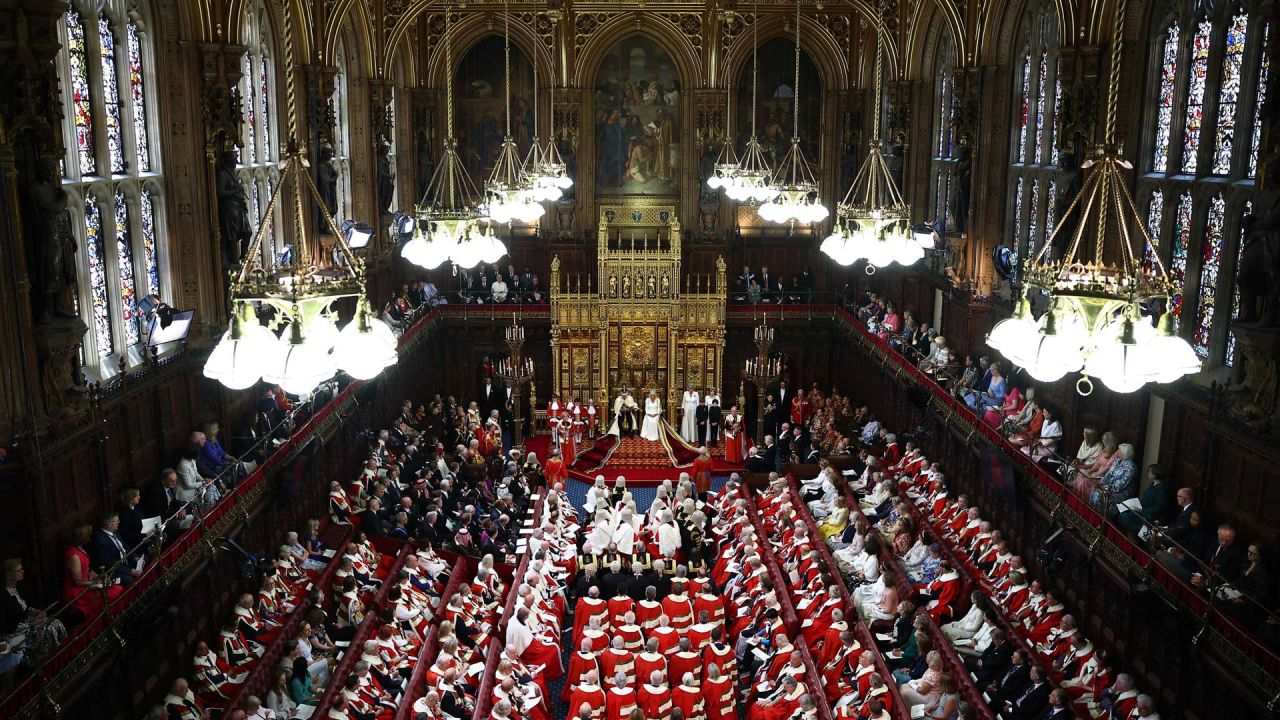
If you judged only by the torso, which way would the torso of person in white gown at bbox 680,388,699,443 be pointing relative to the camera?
toward the camera

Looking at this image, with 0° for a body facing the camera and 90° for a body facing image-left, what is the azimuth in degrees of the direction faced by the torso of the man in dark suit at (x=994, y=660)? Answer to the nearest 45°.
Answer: approximately 90°

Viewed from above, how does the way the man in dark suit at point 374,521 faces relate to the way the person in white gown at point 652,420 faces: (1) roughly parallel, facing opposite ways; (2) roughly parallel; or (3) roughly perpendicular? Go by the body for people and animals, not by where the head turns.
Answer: roughly perpendicular

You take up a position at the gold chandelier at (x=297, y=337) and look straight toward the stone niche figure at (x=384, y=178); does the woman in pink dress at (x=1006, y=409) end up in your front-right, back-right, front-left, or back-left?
front-right

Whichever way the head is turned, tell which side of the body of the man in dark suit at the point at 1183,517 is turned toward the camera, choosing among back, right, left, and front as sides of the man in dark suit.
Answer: left

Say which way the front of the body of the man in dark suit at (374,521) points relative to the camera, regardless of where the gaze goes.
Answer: to the viewer's right

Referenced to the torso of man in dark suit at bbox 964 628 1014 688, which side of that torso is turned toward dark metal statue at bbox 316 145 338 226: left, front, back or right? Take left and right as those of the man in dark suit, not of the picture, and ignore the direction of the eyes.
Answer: front

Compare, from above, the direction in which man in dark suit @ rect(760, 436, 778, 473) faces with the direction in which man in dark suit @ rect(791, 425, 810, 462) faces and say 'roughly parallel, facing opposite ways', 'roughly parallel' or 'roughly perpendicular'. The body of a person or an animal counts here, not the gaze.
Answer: roughly parallel

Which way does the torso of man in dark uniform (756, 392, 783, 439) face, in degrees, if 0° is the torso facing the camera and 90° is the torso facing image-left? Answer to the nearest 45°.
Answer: approximately 45°

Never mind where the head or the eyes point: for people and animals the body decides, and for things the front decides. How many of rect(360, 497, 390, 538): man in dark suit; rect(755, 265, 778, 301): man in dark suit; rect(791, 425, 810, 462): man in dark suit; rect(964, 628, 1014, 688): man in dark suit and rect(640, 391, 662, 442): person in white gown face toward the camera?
2

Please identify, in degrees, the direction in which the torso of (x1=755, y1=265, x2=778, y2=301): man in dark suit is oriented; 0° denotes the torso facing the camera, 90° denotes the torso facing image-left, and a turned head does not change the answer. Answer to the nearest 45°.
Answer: approximately 0°

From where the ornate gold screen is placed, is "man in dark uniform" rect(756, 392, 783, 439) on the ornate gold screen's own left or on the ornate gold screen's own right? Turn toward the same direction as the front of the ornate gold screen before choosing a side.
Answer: on the ornate gold screen's own left

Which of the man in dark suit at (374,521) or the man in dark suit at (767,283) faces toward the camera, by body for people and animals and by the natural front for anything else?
the man in dark suit at (767,283)

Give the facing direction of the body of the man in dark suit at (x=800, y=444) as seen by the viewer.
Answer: to the viewer's left

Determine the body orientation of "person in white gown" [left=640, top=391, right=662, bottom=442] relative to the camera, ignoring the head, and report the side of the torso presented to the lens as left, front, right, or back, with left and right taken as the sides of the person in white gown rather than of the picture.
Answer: front

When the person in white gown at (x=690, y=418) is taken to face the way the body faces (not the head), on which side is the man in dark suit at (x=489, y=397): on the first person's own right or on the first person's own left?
on the first person's own right

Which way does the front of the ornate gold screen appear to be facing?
toward the camera

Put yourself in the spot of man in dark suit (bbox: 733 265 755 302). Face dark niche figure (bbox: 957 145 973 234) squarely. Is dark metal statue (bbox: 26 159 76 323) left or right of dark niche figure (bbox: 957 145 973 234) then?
right

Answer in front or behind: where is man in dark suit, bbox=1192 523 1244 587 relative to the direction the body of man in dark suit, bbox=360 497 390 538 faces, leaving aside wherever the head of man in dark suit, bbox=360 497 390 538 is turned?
in front
